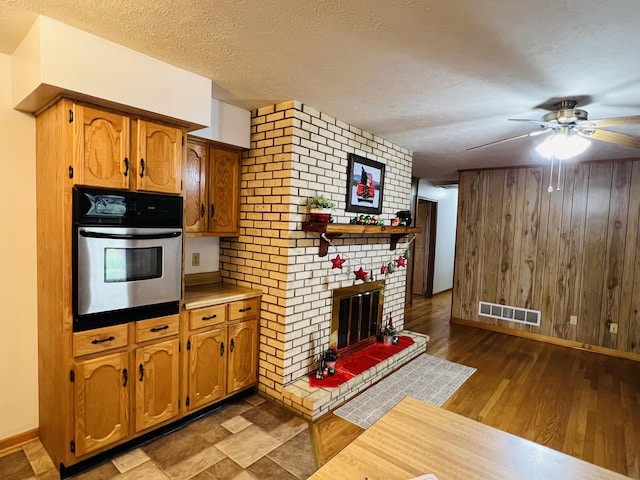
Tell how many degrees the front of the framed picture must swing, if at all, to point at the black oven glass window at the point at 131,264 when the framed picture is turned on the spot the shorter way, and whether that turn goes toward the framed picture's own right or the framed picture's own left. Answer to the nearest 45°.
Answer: approximately 90° to the framed picture's own right

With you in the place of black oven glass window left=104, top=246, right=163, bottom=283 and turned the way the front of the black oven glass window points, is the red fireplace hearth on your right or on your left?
on your left

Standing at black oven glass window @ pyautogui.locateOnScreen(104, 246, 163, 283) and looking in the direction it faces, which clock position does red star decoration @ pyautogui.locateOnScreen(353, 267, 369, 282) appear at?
The red star decoration is roughly at 10 o'clock from the black oven glass window.

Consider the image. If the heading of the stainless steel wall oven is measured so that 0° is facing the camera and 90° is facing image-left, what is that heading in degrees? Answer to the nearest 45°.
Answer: approximately 315°

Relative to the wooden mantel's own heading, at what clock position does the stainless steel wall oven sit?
The stainless steel wall oven is roughly at 3 o'clock from the wooden mantel.

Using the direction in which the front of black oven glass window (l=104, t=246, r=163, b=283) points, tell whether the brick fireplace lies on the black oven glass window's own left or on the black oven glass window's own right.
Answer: on the black oven glass window's own left

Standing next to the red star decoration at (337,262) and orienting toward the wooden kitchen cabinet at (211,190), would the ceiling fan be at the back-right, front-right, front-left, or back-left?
back-left
